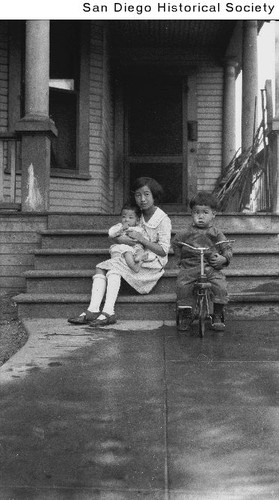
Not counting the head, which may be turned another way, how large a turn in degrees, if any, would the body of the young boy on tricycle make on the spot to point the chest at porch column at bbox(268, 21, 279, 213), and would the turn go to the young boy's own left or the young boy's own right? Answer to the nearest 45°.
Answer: approximately 180°

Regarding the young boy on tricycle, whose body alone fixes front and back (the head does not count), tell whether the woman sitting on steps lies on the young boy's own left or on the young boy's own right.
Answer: on the young boy's own right

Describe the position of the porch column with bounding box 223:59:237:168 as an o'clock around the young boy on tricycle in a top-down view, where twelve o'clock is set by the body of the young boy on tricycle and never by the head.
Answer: The porch column is roughly at 6 o'clock from the young boy on tricycle.

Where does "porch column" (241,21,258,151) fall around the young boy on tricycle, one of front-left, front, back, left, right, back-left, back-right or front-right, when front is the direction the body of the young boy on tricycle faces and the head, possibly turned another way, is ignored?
back

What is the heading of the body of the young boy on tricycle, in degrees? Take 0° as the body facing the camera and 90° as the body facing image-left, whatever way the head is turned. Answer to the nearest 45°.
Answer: approximately 0°

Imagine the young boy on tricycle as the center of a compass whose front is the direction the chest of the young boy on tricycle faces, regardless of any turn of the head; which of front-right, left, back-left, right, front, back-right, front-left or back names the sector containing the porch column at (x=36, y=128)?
back-right
